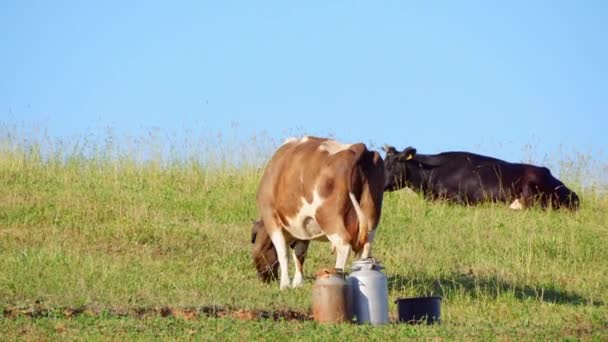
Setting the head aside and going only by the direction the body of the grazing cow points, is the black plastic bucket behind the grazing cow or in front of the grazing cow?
behind

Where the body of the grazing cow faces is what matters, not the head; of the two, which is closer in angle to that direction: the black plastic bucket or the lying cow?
the lying cow

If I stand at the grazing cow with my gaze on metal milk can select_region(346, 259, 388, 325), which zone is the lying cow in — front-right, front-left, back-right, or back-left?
back-left

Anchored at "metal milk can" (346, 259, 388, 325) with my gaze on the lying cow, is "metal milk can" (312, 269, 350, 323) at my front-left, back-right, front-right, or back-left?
back-left

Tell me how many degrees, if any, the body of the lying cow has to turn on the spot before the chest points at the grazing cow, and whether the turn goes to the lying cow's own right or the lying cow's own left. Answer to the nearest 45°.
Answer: approximately 90° to the lying cow's own left

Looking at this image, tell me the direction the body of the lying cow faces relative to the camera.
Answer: to the viewer's left

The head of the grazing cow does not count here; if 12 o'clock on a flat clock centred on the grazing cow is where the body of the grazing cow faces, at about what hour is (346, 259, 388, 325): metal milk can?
The metal milk can is roughly at 7 o'clock from the grazing cow.

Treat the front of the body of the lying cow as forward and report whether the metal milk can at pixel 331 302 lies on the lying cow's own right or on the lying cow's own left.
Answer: on the lying cow's own left

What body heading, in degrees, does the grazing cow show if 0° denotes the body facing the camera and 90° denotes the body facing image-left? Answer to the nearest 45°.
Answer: approximately 135°

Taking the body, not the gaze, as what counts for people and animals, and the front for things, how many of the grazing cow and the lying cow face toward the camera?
0

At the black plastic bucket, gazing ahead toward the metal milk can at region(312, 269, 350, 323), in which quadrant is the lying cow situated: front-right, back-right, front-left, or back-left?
back-right
